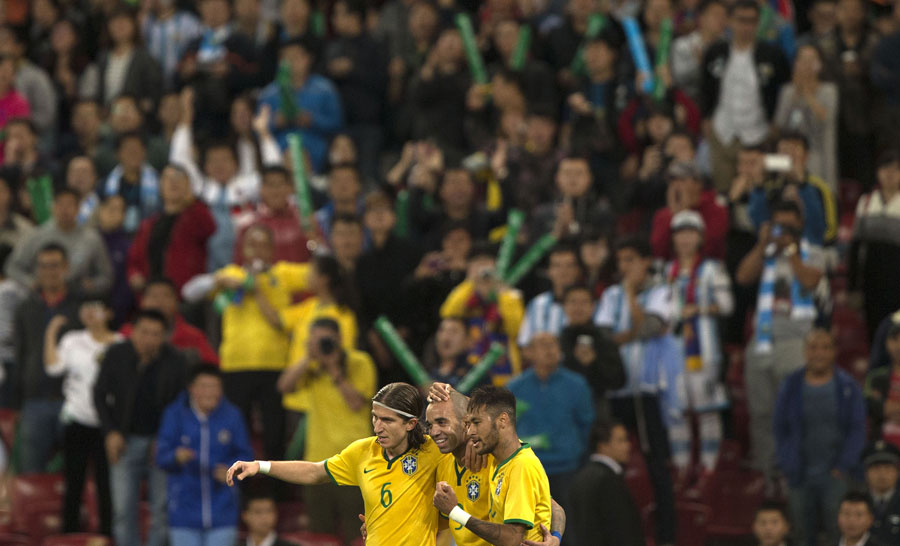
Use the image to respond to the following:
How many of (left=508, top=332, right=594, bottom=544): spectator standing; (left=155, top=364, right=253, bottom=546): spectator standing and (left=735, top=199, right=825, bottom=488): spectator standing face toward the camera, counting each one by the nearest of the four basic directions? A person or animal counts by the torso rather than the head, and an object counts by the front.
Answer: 3

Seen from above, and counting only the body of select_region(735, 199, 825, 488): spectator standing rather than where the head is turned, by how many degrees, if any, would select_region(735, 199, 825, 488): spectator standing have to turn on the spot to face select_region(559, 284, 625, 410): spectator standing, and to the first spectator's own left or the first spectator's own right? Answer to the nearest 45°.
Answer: approximately 45° to the first spectator's own right

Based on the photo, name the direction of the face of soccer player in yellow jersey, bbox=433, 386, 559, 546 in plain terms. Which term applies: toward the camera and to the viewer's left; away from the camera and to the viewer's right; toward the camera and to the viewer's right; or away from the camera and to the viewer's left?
toward the camera and to the viewer's left

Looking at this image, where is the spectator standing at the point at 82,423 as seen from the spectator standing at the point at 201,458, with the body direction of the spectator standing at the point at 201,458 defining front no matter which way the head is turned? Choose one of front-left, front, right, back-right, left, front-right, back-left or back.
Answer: back-right

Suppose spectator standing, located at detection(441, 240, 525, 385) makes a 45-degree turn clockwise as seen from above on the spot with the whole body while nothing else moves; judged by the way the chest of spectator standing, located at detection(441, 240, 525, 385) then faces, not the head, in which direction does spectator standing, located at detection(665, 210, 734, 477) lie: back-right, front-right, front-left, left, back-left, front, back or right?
back-left

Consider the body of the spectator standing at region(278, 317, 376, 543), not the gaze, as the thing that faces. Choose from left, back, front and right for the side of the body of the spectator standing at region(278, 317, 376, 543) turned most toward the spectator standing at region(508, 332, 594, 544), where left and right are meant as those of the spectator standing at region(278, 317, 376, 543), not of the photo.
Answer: left

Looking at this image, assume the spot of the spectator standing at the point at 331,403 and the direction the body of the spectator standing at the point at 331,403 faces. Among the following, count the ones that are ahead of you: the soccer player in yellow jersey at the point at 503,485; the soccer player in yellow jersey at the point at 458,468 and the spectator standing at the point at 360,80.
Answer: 2

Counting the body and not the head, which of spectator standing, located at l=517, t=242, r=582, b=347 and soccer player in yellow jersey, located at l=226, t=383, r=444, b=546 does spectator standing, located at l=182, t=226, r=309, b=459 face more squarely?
the soccer player in yellow jersey

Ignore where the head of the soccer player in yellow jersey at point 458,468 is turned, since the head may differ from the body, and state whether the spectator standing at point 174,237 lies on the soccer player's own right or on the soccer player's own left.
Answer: on the soccer player's own right
